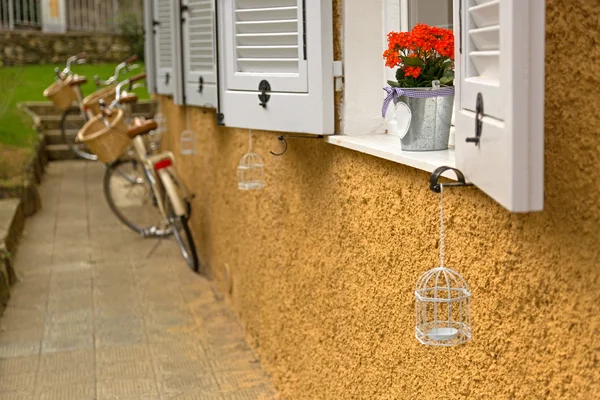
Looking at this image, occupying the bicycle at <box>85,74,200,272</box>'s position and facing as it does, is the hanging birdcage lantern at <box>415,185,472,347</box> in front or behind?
behind

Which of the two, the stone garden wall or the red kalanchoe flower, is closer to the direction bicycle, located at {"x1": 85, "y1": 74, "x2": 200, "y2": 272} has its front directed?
the stone garden wall

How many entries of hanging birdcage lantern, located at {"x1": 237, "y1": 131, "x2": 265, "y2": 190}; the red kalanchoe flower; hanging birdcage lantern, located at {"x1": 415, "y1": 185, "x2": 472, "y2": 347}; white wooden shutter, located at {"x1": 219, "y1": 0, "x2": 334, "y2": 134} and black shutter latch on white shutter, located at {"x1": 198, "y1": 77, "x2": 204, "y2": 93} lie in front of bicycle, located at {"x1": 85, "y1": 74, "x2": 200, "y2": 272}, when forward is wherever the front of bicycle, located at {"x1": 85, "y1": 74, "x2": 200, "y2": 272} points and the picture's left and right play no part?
0

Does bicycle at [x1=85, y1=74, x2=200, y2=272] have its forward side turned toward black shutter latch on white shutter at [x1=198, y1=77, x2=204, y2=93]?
no

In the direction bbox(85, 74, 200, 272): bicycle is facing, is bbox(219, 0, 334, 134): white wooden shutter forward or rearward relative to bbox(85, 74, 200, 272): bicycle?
rearward

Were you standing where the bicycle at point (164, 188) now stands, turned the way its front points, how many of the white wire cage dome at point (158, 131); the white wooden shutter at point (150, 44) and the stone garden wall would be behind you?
0

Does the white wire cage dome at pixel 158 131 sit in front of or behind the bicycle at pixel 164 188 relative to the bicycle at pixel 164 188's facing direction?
in front

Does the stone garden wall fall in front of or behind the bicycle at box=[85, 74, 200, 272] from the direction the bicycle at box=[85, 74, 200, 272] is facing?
in front

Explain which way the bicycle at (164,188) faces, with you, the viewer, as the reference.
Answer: facing away from the viewer and to the left of the viewer

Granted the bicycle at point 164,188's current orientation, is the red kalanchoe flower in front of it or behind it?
behind

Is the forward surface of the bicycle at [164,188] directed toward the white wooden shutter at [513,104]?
no

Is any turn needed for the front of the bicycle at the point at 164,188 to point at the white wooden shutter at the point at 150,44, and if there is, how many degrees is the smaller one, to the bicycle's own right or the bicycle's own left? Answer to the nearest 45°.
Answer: approximately 45° to the bicycle's own right
